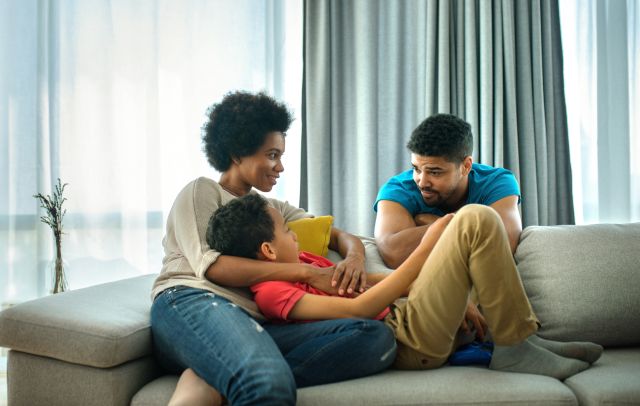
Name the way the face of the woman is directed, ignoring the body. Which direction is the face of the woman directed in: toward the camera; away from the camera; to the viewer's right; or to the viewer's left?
to the viewer's right

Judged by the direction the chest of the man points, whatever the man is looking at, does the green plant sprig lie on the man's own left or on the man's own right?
on the man's own right

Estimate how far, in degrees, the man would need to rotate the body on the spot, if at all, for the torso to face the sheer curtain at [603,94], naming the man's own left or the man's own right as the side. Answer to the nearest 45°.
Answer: approximately 135° to the man's own left

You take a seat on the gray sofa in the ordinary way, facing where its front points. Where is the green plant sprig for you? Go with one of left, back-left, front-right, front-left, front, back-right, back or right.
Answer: back-right

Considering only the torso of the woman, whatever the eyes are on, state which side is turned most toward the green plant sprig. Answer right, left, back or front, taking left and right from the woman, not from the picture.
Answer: back

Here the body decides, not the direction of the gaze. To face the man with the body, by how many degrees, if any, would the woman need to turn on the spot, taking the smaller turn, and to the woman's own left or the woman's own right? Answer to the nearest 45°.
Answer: approximately 90° to the woman's own left

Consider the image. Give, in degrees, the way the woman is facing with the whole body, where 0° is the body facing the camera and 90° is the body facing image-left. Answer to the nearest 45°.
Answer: approximately 315°

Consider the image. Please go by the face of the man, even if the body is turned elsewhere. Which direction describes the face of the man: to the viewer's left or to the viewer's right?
to the viewer's left
